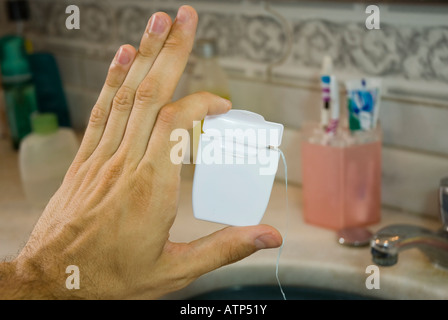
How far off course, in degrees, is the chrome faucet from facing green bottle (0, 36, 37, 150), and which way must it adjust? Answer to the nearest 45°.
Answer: approximately 45° to its right

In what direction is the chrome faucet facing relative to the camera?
to the viewer's left
